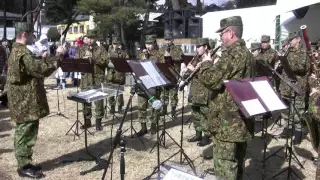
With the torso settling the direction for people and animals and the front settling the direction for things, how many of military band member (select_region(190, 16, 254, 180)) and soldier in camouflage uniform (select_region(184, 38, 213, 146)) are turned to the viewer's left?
2

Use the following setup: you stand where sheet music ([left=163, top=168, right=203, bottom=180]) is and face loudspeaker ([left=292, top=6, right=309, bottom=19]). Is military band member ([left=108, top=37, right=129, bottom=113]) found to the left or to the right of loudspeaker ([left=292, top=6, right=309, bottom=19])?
left

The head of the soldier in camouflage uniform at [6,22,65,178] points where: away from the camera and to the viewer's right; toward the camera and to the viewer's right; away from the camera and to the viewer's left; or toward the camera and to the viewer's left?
away from the camera and to the viewer's right

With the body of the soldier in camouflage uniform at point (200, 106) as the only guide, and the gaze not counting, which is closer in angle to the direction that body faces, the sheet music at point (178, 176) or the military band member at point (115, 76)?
the military band member

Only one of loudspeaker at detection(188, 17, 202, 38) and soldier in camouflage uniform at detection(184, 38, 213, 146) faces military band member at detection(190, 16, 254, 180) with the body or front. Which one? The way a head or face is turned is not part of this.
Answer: the loudspeaker

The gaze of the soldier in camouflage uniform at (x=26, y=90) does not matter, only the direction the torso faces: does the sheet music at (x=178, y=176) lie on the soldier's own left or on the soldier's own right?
on the soldier's own right

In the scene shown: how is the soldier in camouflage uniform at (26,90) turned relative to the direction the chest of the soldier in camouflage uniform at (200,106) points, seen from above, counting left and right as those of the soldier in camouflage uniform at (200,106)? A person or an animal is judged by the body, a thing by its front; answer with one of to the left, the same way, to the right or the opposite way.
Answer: the opposite way

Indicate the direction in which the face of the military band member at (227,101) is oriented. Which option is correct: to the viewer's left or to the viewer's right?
to the viewer's left

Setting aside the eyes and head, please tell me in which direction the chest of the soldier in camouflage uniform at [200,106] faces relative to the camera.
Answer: to the viewer's left

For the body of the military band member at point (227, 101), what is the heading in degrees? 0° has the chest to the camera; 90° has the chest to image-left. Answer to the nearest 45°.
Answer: approximately 90°

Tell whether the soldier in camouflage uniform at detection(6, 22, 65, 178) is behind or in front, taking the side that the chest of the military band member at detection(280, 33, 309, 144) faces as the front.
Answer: in front

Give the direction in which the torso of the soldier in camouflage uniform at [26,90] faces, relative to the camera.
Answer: to the viewer's right
